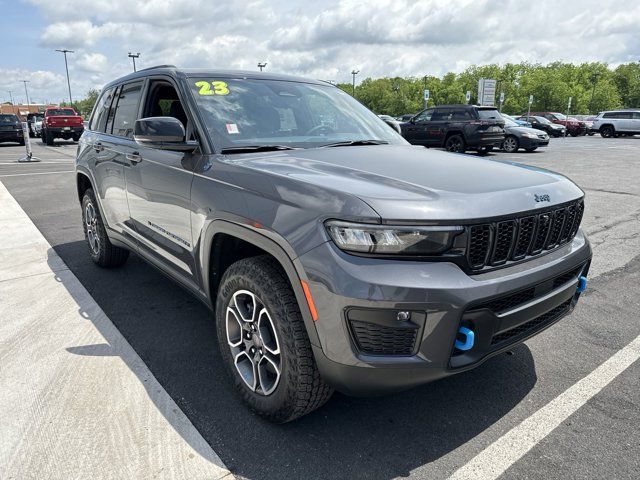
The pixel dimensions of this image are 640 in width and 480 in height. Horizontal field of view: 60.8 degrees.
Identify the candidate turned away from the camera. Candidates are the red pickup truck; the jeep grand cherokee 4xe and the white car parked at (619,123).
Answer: the red pickup truck

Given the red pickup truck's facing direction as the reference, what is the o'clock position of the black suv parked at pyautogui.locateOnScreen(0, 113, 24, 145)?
The black suv parked is roughly at 9 o'clock from the red pickup truck.

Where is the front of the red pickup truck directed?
away from the camera

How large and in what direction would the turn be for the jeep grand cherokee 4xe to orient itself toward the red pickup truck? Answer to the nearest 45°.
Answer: approximately 180°

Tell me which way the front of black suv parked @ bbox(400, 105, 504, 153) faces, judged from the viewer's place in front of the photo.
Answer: facing away from the viewer and to the left of the viewer

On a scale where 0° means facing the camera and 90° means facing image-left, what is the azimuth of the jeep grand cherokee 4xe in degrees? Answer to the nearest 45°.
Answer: approximately 315°

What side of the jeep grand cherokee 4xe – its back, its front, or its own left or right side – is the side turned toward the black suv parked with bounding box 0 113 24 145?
back

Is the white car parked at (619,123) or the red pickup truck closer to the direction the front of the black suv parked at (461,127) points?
the red pickup truck
